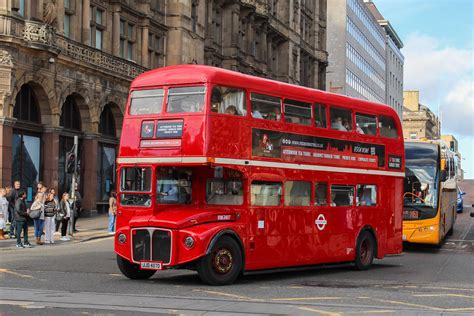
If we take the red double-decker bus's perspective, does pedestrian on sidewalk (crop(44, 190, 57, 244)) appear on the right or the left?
on its right

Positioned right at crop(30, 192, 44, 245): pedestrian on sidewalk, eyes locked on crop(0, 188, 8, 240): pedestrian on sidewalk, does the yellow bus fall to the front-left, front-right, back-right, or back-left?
back-right

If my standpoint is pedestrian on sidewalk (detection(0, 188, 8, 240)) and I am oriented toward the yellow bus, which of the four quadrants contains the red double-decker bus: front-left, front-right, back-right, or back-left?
front-right

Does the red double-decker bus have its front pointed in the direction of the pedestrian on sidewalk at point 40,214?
no

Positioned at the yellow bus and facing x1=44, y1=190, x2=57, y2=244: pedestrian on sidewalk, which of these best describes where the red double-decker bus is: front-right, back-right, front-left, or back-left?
front-left

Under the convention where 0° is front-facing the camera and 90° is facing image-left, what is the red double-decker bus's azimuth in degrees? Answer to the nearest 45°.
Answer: approximately 45°

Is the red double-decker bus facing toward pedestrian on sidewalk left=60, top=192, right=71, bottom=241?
no

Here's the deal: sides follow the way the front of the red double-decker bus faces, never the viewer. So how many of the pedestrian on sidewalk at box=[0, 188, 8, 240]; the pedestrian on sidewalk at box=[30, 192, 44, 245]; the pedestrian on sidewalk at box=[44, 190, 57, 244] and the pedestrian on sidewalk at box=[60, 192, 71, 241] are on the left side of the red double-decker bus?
0

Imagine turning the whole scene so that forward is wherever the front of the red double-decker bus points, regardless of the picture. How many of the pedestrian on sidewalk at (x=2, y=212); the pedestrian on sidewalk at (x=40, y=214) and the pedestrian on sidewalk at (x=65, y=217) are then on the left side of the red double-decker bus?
0

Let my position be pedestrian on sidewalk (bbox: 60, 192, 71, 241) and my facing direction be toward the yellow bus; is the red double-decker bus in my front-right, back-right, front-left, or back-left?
front-right

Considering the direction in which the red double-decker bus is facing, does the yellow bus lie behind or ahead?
behind

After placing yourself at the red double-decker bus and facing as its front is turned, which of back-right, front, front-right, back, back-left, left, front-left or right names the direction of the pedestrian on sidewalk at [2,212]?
right
